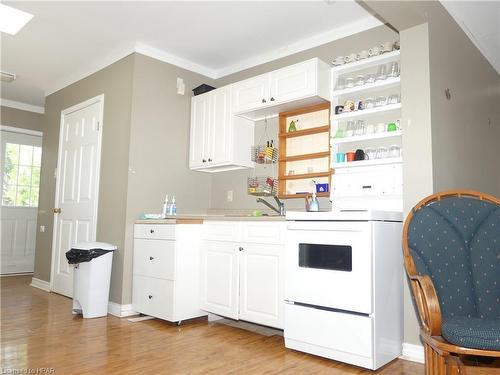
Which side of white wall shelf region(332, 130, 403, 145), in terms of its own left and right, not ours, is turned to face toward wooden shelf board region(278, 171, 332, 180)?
right

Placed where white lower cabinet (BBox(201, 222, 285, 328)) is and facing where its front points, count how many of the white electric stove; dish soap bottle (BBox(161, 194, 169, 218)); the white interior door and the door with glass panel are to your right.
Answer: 3

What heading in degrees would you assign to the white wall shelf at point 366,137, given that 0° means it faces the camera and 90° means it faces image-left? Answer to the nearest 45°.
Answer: approximately 45°

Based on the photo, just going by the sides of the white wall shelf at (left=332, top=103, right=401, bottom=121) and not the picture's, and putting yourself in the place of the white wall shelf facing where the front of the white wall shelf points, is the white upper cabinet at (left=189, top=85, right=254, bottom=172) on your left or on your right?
on your right

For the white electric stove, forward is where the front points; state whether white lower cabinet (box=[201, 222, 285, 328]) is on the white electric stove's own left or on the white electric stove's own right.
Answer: on the white electric stove's own right
